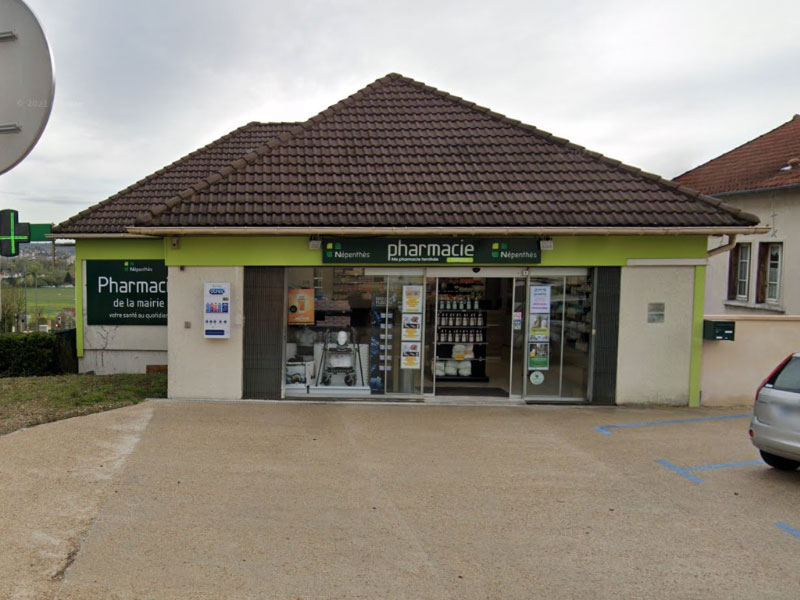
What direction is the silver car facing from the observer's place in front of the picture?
facing away from the viewer and to the right of the viewer

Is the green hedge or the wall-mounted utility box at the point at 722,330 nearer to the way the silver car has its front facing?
the wall-mounted utility box

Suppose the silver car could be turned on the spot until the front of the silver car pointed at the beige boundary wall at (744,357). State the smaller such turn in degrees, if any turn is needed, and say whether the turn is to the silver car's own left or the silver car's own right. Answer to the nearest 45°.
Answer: approximately 45° to the silver car's own left

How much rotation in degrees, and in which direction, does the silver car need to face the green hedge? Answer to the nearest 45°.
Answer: approximately 135° to its left

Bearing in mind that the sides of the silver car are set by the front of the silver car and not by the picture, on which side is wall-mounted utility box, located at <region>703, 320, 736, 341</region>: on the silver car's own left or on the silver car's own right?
on the silver car's own left

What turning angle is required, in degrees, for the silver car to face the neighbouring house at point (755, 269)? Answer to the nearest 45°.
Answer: approximately 45° to its left
